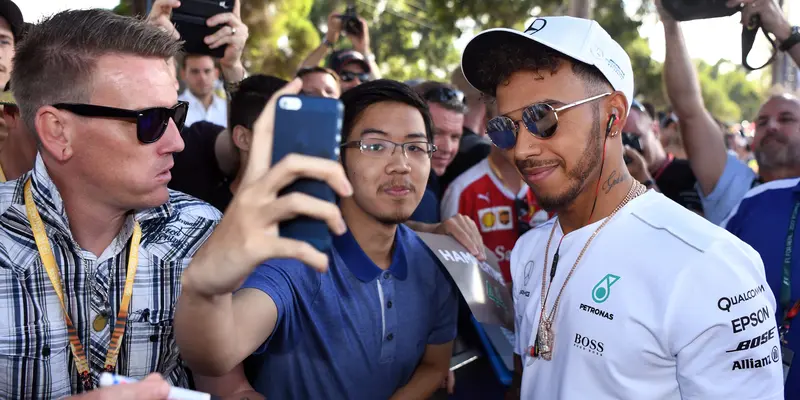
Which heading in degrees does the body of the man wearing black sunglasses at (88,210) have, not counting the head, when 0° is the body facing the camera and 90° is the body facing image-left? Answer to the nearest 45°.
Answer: approximately 315°

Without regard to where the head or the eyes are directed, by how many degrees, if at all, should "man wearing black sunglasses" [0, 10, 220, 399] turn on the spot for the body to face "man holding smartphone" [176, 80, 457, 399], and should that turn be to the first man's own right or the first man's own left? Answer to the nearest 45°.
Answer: approximately 45° to the first man's own left
